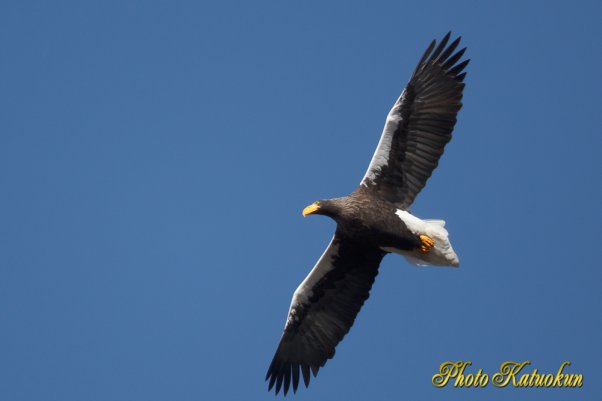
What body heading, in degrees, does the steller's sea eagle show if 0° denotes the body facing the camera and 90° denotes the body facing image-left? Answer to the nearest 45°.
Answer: approximately 90°
